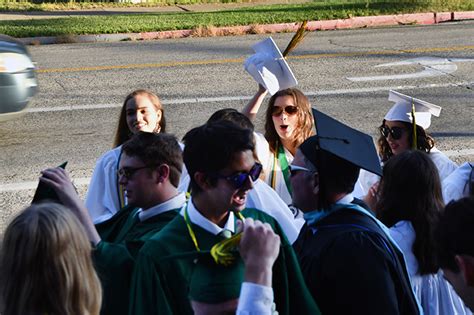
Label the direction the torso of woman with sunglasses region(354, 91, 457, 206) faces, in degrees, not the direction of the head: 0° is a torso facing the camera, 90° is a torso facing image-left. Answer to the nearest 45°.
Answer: approximately 45°

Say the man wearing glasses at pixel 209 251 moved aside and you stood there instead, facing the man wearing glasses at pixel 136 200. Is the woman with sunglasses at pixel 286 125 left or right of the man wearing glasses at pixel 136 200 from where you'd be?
right

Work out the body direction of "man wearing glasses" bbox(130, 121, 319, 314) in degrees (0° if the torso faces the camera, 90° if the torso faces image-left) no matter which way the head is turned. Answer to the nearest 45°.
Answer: approximately 315°

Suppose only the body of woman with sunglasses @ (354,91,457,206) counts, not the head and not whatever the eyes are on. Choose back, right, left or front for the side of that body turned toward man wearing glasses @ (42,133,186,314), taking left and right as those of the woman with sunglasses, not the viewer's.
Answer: front
